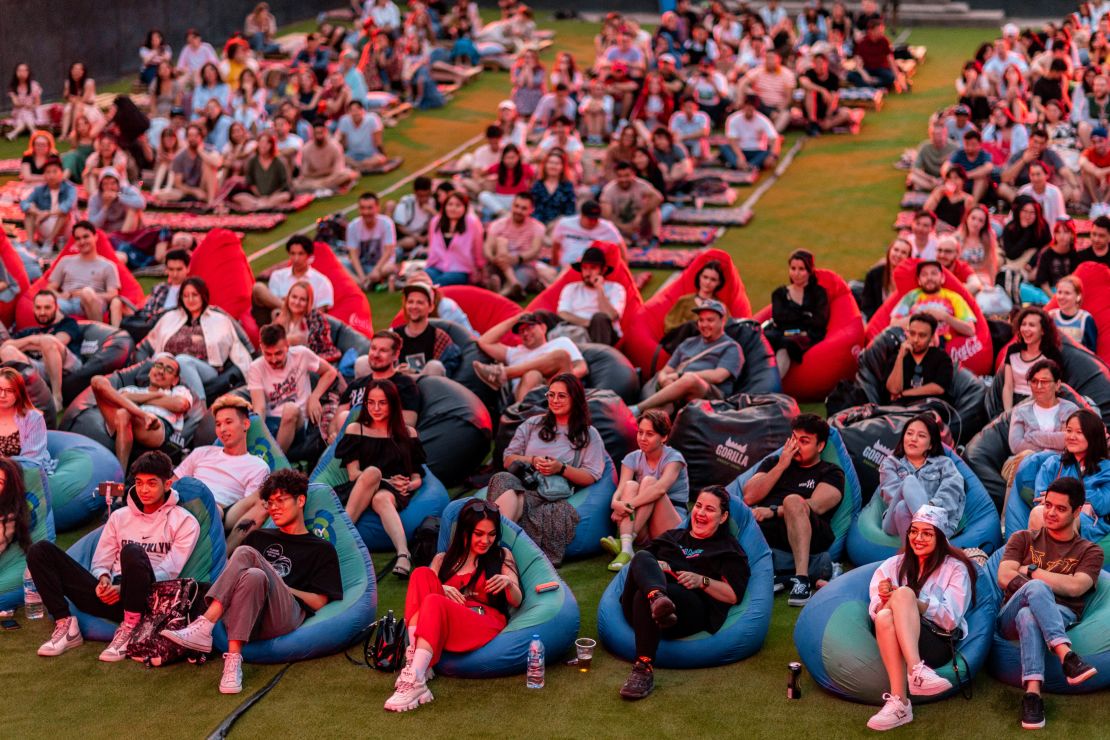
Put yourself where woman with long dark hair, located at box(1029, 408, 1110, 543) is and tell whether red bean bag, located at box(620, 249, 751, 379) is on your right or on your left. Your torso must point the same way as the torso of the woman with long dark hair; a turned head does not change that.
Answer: on your right

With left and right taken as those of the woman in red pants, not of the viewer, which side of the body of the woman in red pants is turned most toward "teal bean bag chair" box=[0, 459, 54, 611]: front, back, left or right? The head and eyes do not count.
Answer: right

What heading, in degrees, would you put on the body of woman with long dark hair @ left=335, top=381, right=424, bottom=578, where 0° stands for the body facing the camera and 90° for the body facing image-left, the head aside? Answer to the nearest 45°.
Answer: approximately 0°

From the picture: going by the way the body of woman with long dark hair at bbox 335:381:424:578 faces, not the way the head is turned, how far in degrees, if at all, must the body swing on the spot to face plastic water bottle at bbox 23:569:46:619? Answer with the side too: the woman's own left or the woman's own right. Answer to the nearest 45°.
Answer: approximately 90° to the woman's own right

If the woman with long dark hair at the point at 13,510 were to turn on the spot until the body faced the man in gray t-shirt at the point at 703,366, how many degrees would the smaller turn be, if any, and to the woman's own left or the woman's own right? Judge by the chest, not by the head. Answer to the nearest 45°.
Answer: approximately 135° to the woman's own left

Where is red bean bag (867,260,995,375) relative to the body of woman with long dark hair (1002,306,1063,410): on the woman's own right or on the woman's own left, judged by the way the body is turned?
on the woman's own right

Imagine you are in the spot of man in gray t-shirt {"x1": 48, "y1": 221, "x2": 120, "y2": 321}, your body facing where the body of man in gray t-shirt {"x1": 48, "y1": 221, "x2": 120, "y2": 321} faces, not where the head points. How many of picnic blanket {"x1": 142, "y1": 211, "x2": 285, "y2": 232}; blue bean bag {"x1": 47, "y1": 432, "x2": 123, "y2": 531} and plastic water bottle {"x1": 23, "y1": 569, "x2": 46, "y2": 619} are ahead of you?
2

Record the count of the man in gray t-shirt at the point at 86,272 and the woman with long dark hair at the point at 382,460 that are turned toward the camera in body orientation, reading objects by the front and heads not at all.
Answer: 2

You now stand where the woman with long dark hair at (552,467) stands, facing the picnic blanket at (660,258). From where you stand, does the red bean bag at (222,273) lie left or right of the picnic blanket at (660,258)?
left
